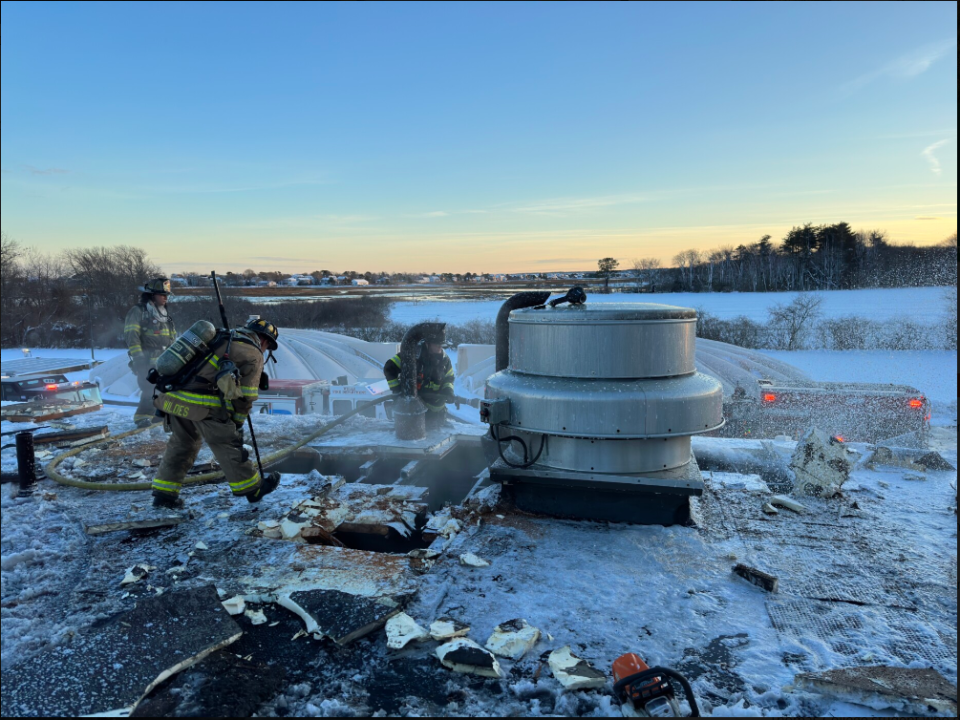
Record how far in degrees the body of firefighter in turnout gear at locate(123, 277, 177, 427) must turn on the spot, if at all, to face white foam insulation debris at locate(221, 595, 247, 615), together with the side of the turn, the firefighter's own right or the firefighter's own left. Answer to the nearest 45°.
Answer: approximately 45° to the firefighter's own right

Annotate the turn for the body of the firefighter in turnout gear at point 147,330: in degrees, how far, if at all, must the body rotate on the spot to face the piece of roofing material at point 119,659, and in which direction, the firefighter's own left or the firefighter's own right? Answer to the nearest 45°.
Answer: approximately 45° to the firefighter's own right

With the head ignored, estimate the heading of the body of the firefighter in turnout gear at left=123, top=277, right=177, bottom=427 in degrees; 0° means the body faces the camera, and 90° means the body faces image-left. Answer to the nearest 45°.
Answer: approximately 315°

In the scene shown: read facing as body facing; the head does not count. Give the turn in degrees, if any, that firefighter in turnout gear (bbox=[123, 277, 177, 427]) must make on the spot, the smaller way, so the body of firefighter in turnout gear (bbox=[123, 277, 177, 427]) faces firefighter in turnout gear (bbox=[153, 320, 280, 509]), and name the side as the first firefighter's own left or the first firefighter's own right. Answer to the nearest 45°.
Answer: approximately 45° to the first firefighter's own right
